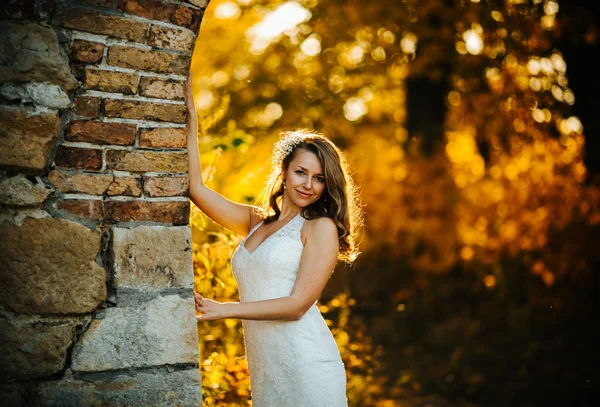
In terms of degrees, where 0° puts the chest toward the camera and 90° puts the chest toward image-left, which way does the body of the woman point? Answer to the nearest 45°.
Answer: approximately 45°
